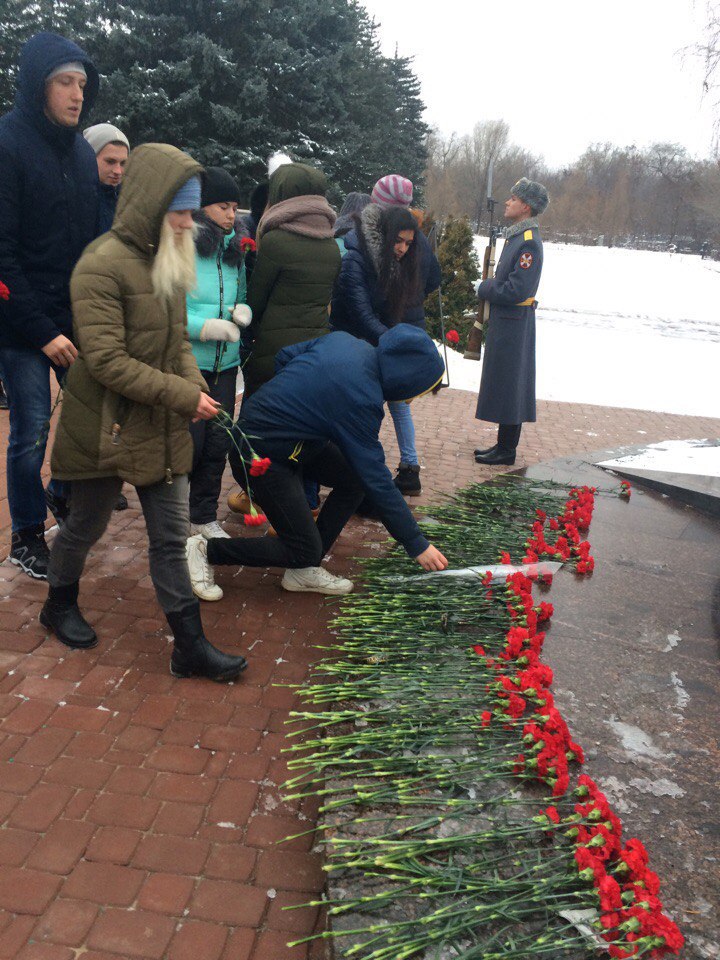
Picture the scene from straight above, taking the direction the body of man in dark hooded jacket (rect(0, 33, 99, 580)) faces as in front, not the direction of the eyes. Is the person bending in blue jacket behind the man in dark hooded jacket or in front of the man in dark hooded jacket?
in front

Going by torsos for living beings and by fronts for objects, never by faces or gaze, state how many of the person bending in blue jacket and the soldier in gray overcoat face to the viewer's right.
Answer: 1

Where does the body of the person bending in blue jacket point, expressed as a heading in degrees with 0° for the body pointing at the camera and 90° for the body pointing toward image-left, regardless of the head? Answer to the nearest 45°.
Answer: approximately 270°

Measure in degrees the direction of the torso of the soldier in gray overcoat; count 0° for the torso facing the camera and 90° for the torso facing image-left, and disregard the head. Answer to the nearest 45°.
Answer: approximately 90°

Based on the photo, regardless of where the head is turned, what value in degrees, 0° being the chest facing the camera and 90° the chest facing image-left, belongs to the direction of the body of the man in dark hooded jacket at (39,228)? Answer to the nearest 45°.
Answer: approximately 315°

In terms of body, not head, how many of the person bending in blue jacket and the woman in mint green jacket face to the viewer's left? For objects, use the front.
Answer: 0

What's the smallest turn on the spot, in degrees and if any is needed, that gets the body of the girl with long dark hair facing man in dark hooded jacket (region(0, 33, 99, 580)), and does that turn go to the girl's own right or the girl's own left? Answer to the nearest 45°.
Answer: approximately 90° to the girl's own right

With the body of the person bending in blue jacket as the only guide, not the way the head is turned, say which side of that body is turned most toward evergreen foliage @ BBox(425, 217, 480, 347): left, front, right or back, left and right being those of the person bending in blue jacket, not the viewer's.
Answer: left

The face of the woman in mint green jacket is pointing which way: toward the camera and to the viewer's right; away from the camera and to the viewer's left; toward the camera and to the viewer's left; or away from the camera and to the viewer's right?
toward the camera and to the viewer's right

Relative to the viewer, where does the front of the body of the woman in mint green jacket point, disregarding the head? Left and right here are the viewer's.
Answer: facing the viewer and to the right of the viewer

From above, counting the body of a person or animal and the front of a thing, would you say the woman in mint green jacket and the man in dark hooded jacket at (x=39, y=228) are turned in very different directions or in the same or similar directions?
same or similar directions

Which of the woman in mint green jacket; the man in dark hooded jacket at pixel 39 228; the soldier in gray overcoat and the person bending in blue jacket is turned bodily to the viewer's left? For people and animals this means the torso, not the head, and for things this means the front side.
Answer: the soldier in gray overcoat

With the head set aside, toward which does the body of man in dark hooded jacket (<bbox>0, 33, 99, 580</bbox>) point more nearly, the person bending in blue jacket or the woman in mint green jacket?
the person bending in blue jacket

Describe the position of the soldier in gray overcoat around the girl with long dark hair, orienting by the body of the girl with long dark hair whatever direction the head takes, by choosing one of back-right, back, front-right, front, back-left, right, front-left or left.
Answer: left
